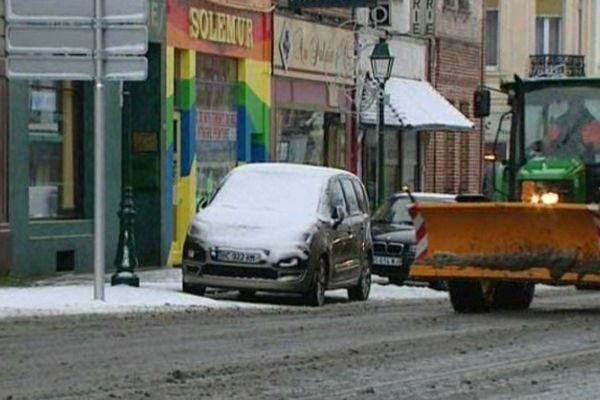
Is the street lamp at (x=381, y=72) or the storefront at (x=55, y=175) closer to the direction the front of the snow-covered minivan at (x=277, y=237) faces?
the storefront

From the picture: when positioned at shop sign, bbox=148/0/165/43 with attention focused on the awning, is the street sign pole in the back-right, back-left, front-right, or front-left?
back-right

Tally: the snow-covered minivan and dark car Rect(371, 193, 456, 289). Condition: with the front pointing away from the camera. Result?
0

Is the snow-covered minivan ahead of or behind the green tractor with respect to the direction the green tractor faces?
ahead

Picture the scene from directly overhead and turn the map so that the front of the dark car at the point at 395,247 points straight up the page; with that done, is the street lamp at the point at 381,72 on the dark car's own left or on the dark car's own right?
on the dark car's own right

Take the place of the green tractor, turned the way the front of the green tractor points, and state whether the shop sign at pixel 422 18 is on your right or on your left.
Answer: on your right

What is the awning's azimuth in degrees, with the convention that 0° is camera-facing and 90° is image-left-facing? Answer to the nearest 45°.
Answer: approximately 315°

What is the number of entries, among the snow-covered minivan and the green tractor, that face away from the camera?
0

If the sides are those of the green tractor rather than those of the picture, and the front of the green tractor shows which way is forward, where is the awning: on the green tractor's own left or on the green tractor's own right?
on the green tractor's own right

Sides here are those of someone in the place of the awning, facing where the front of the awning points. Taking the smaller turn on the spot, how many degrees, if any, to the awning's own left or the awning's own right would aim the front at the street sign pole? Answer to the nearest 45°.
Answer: approximately 45° to the awning's own right

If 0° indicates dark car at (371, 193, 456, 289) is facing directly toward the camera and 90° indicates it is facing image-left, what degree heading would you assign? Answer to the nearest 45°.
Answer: approximately 45°
